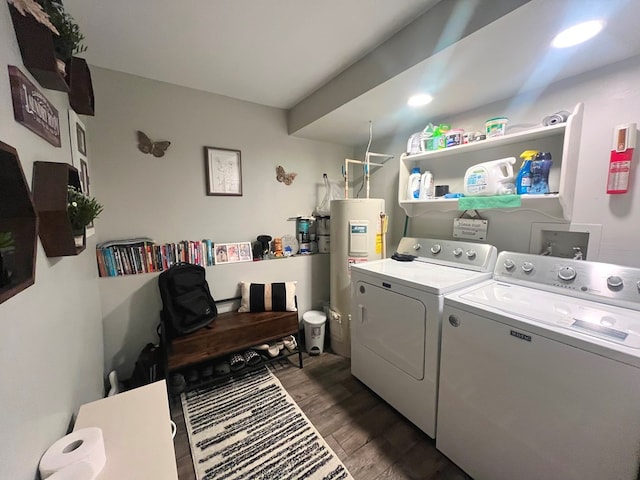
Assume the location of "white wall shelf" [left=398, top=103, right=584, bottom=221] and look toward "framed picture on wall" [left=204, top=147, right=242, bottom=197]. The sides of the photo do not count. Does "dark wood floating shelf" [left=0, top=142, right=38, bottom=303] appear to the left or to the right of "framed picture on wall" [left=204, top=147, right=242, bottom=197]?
left

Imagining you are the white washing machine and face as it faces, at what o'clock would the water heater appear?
The water heater is roughly at 2 o'clock from the white washing machine.

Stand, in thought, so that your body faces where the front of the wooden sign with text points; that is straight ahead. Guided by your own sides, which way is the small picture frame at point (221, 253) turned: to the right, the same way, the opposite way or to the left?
to the right

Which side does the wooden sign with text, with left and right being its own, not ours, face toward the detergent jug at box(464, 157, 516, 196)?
front

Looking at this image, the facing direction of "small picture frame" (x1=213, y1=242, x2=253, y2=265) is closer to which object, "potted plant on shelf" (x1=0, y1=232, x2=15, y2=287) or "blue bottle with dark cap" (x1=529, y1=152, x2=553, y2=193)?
the potted plant on shelf

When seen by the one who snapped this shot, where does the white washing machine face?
facing the viewer and to the left of the viewer

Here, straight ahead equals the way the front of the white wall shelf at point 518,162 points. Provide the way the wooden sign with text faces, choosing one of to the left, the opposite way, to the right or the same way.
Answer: the opposite way

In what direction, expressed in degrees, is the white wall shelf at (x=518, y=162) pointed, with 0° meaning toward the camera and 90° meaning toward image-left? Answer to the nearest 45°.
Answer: approximately 45°

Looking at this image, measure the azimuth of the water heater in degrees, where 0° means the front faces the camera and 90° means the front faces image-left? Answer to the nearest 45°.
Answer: approximately 0°

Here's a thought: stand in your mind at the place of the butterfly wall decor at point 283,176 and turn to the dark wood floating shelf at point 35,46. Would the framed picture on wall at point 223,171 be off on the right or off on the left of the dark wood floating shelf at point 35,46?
right

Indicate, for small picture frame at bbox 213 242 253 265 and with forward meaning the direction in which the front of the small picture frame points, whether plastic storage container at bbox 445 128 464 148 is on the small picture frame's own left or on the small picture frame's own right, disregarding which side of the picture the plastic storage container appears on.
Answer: on the small picture frame's own left

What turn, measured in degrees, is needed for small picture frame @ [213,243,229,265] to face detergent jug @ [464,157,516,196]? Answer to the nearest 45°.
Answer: approximately 45° to its left

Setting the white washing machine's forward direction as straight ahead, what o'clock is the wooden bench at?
The wooden bench is roughly at 1 o'clock from the white washing machine.

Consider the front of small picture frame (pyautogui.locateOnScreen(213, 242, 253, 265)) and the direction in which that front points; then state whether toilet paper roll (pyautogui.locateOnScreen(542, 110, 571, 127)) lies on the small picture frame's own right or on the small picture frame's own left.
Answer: on the small picture frame's own left
